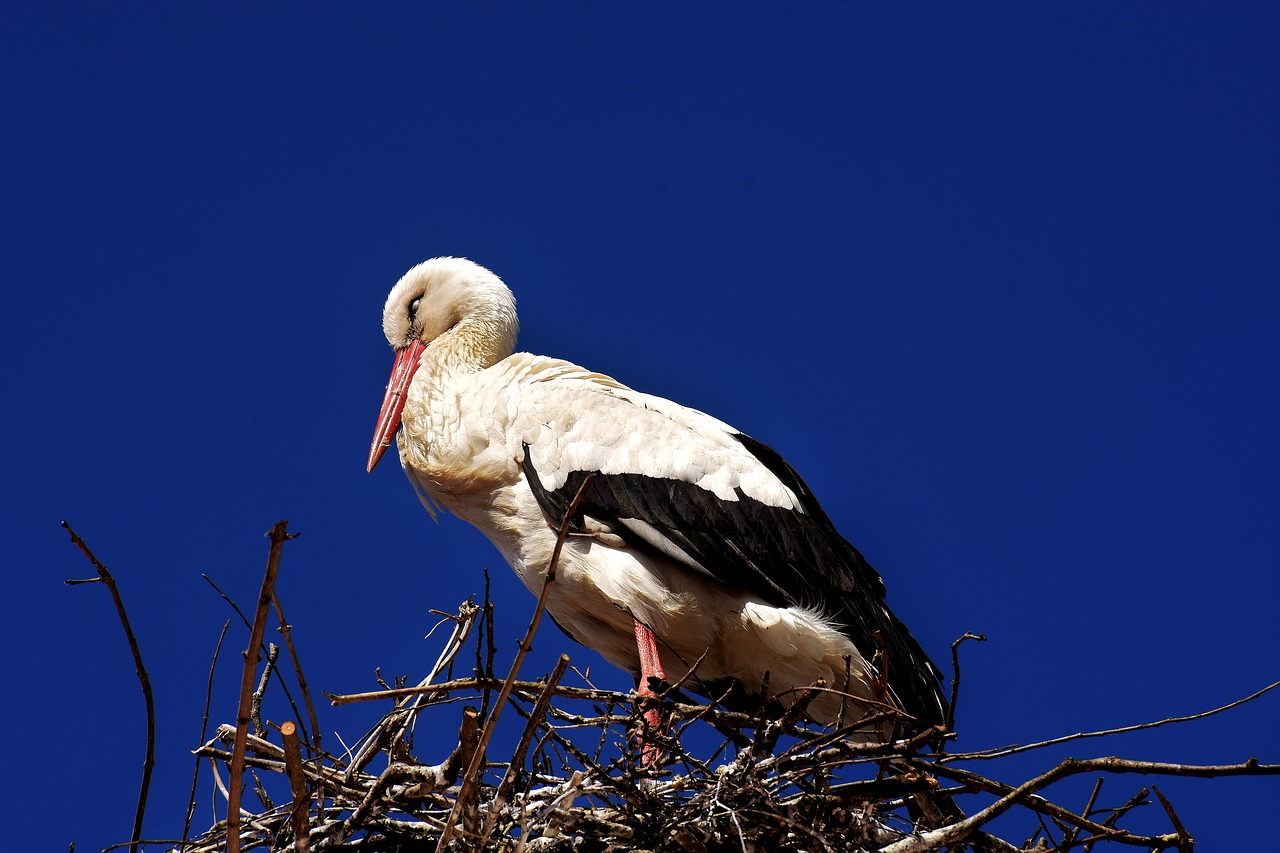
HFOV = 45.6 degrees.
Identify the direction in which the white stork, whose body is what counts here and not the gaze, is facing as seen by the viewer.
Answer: to the viewer's left
